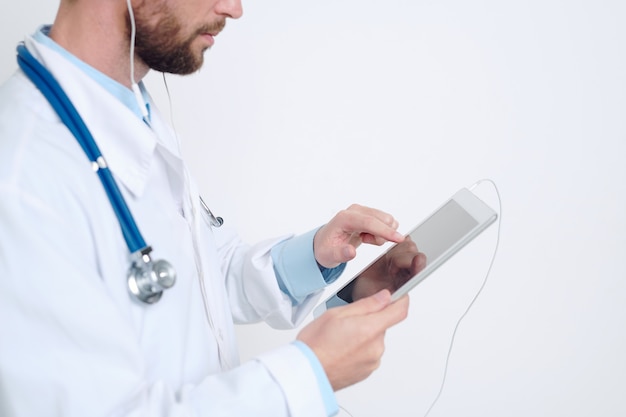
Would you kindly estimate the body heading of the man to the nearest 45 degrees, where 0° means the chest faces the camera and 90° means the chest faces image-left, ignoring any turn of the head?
approximately 270°

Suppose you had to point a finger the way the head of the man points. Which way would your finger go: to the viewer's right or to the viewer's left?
to the viewer's right
